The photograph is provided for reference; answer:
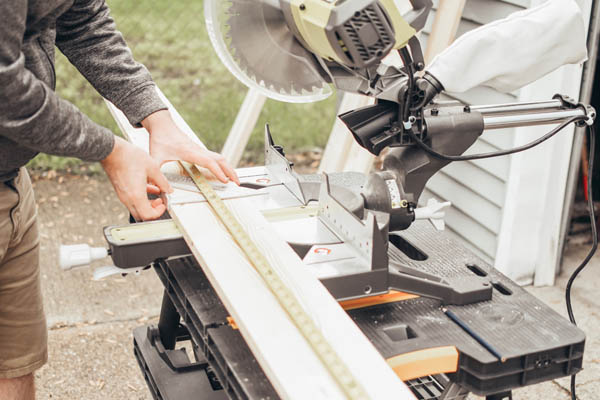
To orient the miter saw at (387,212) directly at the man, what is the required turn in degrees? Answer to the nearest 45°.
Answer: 0° — it already faces them

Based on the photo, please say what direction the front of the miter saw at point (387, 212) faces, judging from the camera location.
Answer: facing to the left of the viewer
